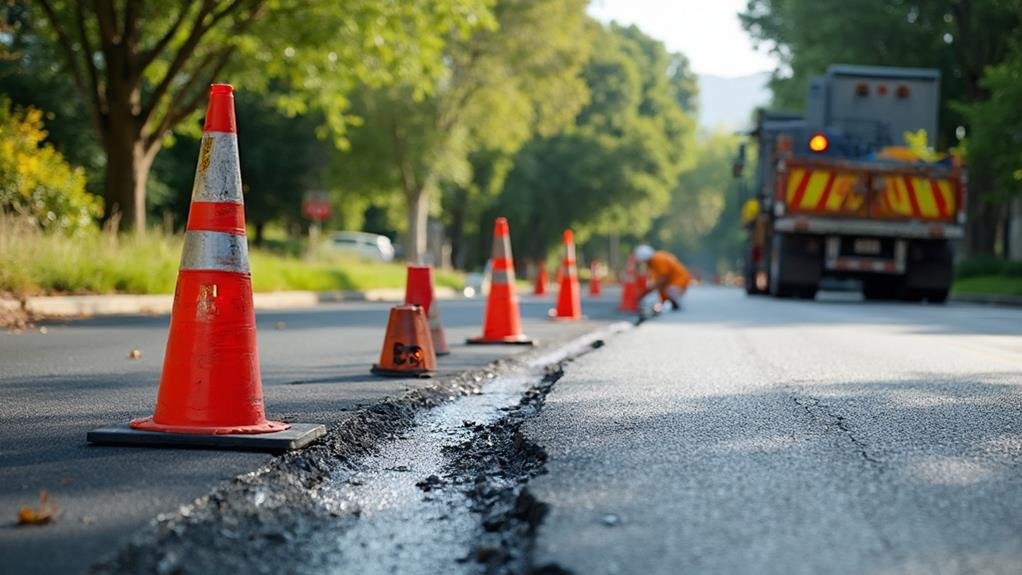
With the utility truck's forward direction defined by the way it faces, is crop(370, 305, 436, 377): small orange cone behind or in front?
behind

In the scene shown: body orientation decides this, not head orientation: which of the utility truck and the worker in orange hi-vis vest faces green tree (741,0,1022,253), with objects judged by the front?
the utility truck

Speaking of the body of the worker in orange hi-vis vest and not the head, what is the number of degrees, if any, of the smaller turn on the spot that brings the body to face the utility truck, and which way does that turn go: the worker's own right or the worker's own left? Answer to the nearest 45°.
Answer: approximately 135° to the worker's own right

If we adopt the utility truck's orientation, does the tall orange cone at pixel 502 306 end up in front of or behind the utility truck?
behind

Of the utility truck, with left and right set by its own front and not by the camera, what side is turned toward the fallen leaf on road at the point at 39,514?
back

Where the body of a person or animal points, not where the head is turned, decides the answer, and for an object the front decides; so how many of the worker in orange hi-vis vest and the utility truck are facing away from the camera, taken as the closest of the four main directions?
1

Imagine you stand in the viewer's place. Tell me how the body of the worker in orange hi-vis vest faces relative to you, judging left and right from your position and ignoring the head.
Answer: facing to the left of the viewer

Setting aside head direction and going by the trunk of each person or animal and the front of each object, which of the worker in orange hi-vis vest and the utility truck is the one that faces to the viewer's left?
the worker in orange hi-vis vest

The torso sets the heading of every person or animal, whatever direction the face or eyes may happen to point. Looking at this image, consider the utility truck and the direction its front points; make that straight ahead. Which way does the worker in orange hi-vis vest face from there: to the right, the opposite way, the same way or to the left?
to the left

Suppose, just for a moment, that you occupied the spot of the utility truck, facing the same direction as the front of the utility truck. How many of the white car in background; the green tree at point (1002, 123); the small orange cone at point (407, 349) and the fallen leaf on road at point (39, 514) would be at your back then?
2

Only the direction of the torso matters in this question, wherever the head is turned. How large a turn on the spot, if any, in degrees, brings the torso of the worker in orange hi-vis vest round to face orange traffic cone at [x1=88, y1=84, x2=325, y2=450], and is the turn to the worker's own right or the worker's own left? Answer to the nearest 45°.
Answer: approximately 90° to the worker's own left

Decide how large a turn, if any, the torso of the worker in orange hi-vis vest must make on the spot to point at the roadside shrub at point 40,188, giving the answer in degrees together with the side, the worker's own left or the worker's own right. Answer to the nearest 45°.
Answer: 0° — they already face it

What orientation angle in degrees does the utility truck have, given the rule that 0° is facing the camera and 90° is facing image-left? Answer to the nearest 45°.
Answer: approximately 180°
